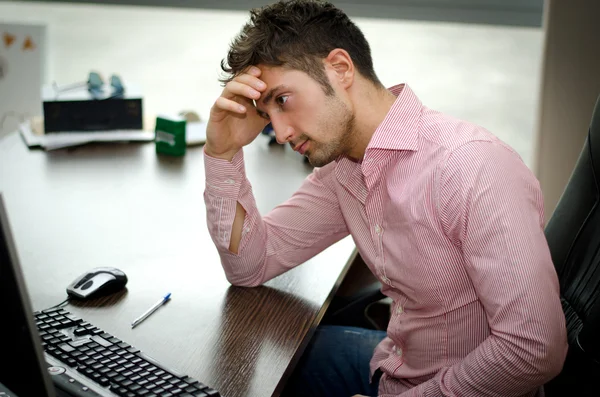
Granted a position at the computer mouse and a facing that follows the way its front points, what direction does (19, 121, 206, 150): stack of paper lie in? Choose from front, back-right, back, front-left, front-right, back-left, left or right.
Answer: back-right

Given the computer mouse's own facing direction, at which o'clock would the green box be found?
The green box is roughly at 5 o'clock from the computer mouse.

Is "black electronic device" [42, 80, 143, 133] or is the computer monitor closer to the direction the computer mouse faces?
the computer monitor

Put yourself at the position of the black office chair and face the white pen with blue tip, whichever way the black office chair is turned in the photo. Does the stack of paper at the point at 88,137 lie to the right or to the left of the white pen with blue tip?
right

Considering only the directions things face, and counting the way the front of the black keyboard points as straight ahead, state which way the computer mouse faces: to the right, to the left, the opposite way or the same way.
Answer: the opposite way

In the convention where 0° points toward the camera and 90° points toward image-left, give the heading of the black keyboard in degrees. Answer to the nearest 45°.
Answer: approximately 225°
